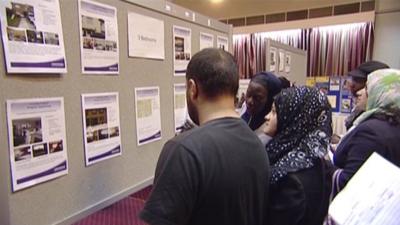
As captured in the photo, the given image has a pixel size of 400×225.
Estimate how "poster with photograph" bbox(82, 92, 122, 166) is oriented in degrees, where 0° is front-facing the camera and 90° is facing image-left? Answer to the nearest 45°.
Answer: approximately 315°

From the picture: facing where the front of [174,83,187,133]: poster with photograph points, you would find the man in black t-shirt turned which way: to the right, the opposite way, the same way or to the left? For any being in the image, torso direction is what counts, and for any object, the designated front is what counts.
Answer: the opposite way

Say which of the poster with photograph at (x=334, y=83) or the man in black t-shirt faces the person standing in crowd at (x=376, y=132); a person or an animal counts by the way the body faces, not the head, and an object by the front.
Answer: the poster with photograph

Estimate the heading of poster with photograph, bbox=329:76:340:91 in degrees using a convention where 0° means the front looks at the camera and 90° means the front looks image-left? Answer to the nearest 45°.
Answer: approximately 0°

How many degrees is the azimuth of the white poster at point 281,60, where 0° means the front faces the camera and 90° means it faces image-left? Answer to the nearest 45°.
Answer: approximately 315°

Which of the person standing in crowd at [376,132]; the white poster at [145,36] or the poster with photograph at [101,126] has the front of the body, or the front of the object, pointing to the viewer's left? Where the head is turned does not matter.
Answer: the person standing in crowd
